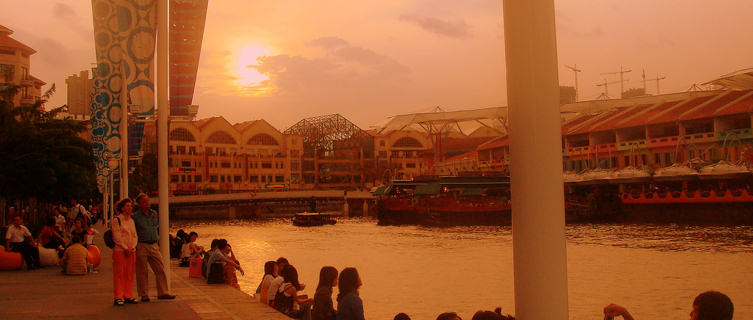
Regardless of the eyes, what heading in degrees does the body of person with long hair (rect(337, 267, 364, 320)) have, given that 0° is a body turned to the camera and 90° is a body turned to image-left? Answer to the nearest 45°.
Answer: approximately 225°

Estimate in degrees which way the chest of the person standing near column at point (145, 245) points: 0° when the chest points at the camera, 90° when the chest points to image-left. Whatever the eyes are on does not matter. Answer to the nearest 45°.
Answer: approximately 315°

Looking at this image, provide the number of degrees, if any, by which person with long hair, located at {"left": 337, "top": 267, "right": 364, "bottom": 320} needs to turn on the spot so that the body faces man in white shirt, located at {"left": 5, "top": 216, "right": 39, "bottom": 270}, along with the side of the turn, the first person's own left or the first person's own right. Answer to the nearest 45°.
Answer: approximately 90° to the first person's own left

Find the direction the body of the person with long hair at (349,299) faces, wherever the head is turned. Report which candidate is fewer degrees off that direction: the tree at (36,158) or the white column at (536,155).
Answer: the tree

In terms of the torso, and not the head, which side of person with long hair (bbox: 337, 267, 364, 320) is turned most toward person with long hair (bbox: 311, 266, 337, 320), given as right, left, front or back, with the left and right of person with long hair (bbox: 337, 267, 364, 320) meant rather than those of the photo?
left

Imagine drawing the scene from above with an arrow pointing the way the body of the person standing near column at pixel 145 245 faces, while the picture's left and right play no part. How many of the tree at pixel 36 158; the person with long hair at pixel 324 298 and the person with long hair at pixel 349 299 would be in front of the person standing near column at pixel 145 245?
2

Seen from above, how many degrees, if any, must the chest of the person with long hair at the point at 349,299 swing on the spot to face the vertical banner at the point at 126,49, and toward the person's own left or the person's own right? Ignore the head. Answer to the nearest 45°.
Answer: approximately 90° to the person's own left
